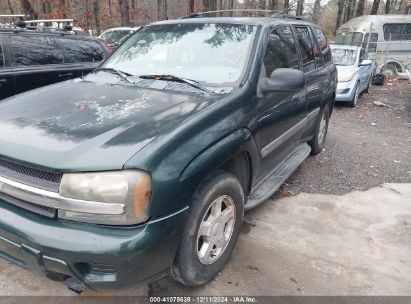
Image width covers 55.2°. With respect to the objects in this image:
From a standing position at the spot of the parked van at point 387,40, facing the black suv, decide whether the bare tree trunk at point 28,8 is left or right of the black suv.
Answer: right

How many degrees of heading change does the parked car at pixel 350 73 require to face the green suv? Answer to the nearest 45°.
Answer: approximately 45° to its left

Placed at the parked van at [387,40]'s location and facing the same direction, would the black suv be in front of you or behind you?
in front

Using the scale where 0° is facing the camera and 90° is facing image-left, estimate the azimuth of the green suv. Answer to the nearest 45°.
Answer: approximately 45°

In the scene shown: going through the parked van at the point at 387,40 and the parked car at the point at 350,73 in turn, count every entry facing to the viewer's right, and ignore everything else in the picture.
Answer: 0

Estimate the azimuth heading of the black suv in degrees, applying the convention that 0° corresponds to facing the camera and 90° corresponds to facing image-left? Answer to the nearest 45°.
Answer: approximately 45°
